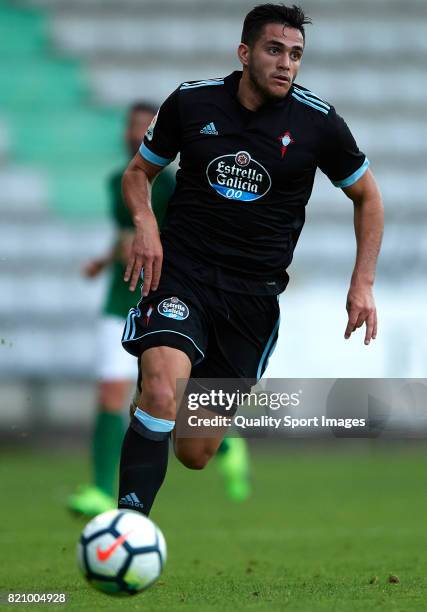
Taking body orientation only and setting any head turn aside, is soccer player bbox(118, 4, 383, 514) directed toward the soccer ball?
yes

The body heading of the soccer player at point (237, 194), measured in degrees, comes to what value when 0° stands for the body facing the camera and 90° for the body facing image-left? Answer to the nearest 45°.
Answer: approximately 0°

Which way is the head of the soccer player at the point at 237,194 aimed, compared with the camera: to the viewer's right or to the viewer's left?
to the viewer's right
